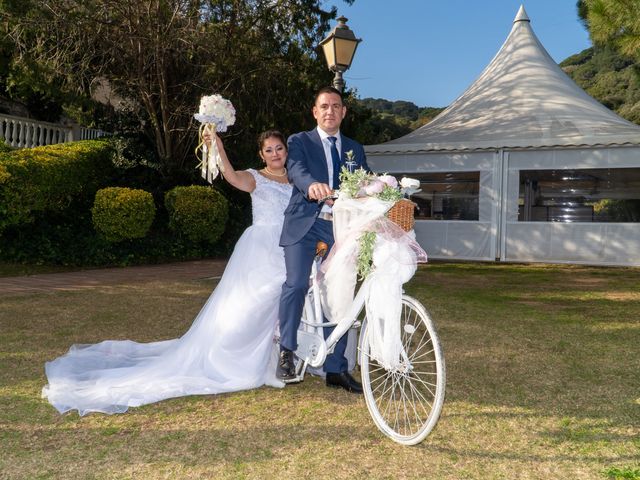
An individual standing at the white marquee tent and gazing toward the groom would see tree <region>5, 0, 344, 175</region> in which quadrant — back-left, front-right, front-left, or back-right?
front-right

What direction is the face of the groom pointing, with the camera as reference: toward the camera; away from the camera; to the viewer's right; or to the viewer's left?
toward the camera

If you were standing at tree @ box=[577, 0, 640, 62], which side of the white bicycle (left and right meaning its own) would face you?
left

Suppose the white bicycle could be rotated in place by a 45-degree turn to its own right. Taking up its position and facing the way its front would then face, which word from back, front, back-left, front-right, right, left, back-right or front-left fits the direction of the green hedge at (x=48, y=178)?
back-right

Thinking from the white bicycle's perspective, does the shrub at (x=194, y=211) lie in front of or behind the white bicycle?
behind

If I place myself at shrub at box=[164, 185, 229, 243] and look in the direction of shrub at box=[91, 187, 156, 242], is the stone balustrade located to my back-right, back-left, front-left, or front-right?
front-right

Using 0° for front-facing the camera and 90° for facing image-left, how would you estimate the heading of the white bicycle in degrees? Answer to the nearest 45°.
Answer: approximately 315°

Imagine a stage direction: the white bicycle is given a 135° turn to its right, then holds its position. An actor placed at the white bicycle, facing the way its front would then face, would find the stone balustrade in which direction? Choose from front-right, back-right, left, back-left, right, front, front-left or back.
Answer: front-right

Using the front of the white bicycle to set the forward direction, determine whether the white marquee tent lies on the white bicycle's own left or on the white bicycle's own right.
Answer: on the white bicycle's own left

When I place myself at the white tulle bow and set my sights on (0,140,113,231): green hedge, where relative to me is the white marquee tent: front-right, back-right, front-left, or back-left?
front-right

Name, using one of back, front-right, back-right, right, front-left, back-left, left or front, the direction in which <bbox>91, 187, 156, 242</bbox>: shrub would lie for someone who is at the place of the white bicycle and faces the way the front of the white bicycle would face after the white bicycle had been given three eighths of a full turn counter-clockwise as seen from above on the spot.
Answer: front-left

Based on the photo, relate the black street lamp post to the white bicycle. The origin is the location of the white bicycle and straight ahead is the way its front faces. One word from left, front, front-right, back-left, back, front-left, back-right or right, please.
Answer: back-left

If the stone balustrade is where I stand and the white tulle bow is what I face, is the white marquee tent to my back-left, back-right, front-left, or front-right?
front-left

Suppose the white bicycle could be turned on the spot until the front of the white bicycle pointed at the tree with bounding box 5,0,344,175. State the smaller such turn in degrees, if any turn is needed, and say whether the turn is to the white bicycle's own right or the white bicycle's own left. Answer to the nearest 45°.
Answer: approximately 180°
